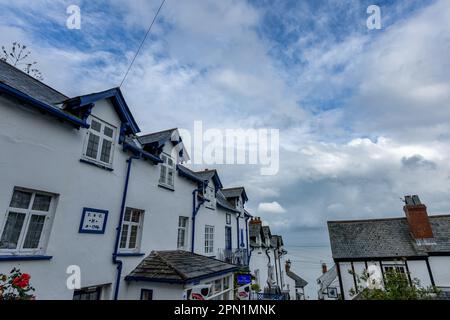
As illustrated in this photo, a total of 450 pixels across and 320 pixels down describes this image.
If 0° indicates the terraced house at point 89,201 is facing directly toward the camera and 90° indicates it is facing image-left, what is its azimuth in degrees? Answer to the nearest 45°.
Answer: approximately 315°

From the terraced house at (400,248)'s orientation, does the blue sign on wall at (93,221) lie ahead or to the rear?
ahead

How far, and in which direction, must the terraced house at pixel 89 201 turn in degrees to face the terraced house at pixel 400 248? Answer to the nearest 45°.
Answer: approximately 45° to its left

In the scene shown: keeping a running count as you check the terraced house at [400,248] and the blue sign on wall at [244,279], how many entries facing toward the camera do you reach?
2

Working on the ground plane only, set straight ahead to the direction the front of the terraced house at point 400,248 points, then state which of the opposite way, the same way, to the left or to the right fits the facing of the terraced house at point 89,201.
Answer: to the left

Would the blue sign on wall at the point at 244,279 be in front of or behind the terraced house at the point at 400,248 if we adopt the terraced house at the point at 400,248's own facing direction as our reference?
in front

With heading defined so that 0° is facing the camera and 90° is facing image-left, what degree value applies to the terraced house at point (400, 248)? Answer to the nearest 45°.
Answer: approximately 0°
